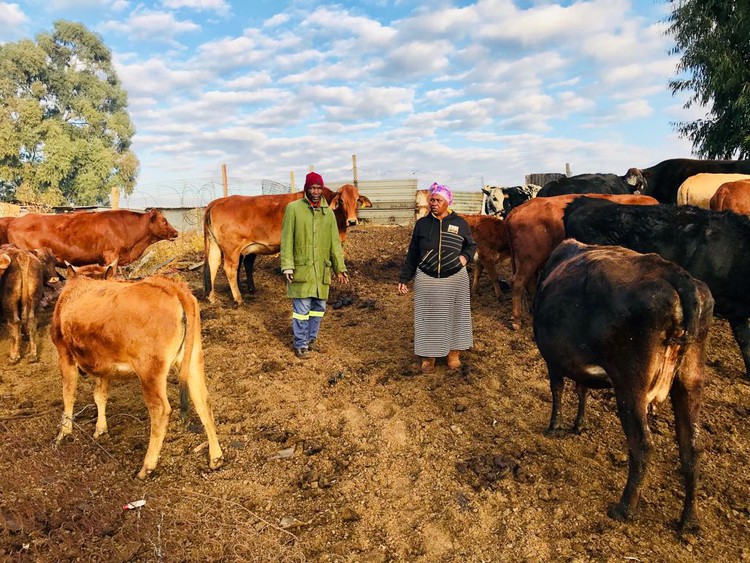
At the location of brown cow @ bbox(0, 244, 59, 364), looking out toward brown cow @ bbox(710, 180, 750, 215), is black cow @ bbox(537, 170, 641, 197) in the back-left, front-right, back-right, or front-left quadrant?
front-left

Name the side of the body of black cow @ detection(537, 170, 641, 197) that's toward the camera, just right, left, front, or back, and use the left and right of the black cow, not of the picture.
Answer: right

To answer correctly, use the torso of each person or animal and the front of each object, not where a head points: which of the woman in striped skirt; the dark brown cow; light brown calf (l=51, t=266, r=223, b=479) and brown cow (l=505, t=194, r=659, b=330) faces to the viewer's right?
the brown cow

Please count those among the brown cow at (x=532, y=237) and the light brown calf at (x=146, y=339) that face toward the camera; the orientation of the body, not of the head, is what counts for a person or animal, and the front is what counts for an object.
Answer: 0

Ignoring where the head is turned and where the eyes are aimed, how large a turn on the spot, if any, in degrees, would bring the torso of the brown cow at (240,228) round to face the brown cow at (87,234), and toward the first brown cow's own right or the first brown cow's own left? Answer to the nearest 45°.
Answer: approximately 135° to the first brown cow's own left

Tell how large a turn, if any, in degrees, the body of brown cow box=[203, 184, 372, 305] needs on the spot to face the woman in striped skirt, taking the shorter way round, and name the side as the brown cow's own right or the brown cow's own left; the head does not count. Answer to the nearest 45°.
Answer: approximately 45° to the brown cow's own right

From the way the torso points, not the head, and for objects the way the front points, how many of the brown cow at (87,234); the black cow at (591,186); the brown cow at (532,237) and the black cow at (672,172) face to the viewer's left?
1

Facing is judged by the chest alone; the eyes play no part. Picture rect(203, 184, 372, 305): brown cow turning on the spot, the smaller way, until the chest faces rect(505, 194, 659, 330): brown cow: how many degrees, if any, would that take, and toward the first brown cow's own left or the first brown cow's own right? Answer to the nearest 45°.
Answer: approximately 45° to the first brown cow's own right

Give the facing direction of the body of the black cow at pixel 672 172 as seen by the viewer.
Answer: to the viewer's left

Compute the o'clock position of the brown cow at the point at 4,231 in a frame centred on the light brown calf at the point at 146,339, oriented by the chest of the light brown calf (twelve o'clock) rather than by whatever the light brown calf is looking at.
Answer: The brown cow is roughly at 1 o'clock from the light brown calf.

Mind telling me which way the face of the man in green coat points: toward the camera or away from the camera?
toward the camera

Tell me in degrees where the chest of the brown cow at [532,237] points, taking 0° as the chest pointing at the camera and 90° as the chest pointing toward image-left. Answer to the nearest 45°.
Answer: approximately 270°

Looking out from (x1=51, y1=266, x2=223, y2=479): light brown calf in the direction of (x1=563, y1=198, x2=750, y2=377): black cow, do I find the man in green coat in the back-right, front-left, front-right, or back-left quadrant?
front-left

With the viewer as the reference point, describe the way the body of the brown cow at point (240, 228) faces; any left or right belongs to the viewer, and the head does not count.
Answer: facing to the right of the viewer

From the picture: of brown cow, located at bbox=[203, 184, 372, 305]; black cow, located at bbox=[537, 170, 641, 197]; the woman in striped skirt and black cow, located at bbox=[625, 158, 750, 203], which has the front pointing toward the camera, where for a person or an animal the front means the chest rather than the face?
the woman in striped skirt

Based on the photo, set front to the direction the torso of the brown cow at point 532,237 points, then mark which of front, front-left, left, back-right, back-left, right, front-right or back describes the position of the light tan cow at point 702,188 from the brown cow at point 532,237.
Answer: front-left

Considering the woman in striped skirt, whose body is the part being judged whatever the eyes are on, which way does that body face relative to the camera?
toward the camera
